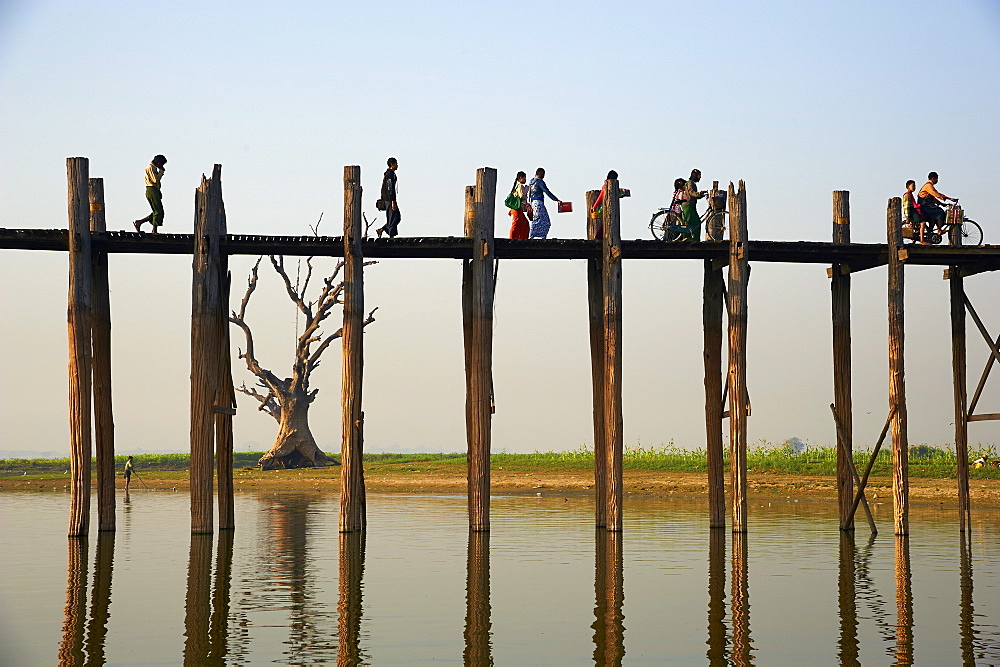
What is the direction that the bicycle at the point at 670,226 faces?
to the viewer's right

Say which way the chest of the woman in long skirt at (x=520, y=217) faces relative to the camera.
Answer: to the viewer's right

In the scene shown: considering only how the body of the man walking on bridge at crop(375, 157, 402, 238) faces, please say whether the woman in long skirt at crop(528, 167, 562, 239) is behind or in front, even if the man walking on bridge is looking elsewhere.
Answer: in front

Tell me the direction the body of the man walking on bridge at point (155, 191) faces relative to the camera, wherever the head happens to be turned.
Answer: to the viewer's right

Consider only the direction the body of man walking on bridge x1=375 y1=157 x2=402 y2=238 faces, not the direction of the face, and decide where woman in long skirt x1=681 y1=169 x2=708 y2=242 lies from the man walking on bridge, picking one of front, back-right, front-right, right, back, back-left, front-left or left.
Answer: front

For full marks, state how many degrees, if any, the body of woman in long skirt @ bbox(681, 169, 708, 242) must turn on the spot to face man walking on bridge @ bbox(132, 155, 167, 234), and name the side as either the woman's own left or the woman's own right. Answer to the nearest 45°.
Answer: approximately 180°
